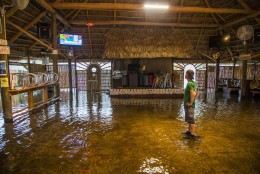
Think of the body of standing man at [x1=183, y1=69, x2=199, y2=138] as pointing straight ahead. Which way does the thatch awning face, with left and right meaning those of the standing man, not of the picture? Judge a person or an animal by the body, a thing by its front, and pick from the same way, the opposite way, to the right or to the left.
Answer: to the left

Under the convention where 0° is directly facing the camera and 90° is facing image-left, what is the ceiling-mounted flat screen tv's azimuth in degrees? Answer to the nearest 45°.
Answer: approximately 0°

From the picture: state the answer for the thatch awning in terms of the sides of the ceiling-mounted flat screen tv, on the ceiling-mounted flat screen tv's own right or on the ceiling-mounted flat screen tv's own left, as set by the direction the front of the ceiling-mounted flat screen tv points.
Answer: on the ceiling-mounted flat screen tv's own left

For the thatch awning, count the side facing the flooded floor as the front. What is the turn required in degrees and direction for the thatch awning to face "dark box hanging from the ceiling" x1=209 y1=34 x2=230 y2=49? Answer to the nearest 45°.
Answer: approximately 90° to its left

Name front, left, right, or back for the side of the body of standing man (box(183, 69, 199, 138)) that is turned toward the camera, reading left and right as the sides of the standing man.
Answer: left

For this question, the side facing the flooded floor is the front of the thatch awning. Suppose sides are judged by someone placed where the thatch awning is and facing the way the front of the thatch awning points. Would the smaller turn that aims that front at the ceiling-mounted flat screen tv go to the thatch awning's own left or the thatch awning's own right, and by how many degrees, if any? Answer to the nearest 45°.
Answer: approximately 90° to the thatch awning's own right
